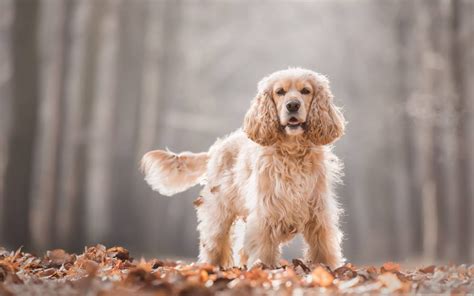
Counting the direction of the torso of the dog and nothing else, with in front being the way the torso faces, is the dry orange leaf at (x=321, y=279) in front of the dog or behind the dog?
in front

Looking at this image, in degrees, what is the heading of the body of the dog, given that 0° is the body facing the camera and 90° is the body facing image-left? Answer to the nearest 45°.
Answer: approximately 315°

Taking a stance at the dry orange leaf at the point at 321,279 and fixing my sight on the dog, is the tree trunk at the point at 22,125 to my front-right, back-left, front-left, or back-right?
front-left

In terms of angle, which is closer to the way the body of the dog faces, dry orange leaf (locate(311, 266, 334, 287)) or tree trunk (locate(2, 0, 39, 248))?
the dry orange leaf

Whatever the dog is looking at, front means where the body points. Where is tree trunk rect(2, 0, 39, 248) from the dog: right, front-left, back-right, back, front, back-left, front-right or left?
back
